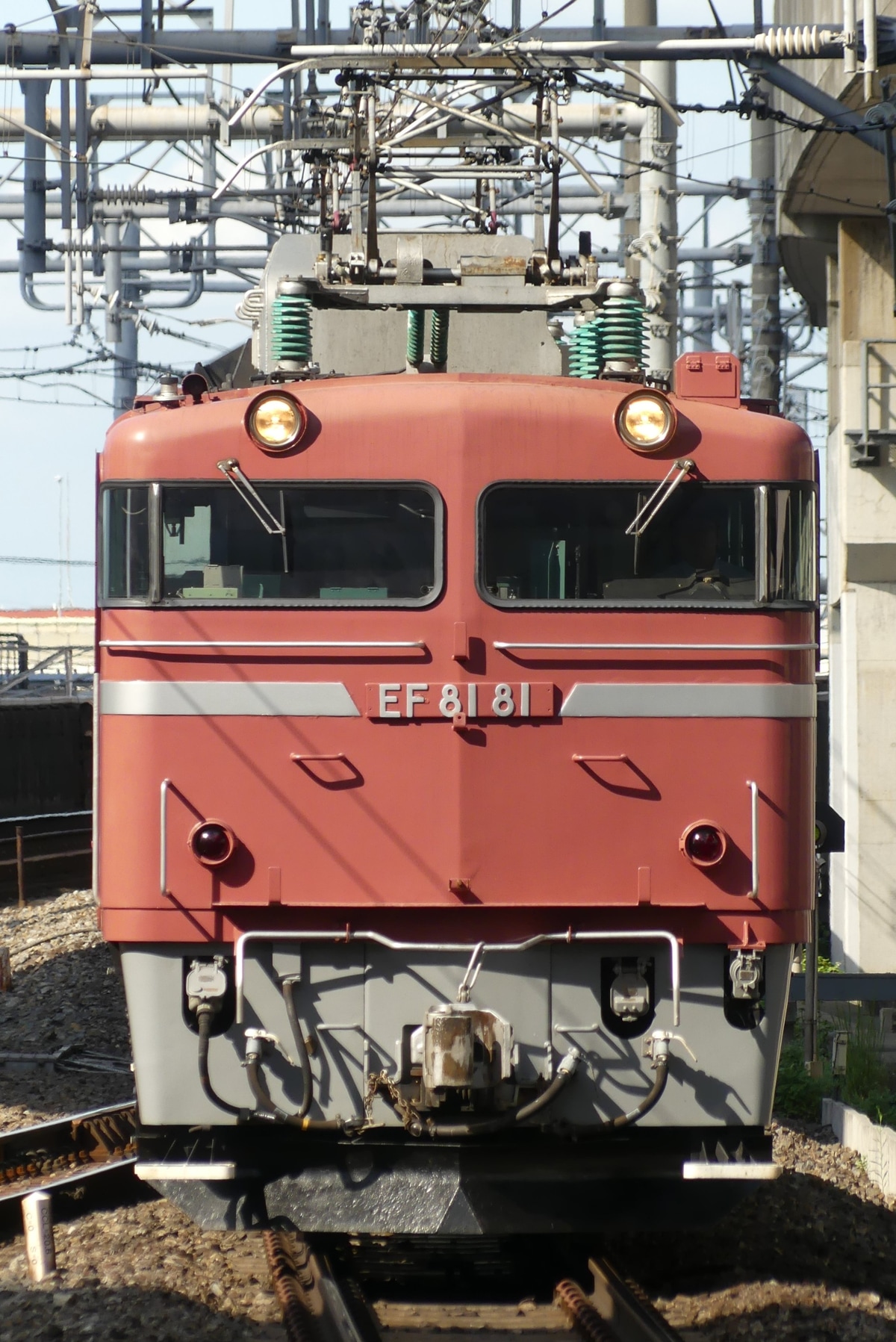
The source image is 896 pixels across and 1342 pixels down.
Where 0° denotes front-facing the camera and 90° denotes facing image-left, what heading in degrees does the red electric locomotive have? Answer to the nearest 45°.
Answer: approximately 0°

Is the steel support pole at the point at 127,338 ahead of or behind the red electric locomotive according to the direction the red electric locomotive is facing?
behind

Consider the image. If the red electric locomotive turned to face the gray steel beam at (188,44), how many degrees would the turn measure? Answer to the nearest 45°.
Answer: approximately 180°

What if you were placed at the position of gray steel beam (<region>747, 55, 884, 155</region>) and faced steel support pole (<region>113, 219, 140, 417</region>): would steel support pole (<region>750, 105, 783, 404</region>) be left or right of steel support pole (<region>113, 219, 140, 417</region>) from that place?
right

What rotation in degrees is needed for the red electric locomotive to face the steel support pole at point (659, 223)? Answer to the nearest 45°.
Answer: approximately 180°

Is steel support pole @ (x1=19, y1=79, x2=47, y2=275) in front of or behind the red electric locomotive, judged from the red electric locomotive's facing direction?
behind
